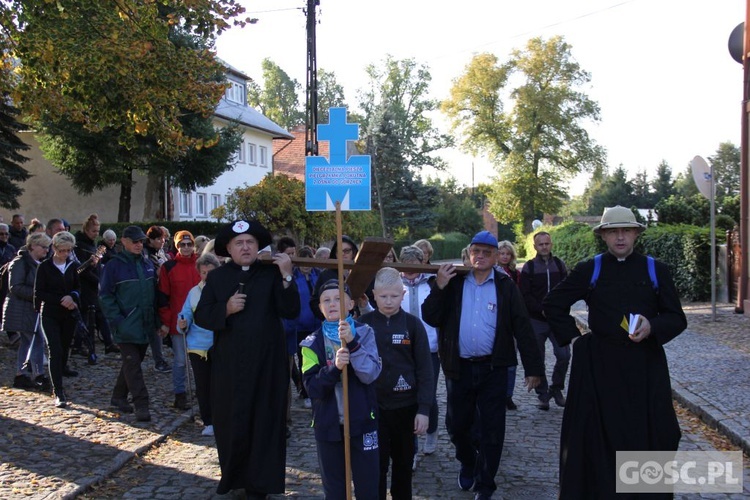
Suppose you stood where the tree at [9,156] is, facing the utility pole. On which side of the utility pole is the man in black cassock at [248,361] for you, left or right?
right

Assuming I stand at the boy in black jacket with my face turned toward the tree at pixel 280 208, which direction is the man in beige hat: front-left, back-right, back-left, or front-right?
back-right

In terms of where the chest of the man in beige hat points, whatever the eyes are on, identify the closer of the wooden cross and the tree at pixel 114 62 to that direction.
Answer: the wooden cross

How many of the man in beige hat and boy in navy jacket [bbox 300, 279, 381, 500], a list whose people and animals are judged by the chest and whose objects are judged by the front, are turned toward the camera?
2

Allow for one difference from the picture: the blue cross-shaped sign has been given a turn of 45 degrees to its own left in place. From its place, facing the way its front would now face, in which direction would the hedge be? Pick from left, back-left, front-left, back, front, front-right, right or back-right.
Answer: left

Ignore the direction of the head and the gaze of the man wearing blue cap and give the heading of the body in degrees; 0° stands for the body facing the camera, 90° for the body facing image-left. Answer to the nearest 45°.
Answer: approximately 0°
